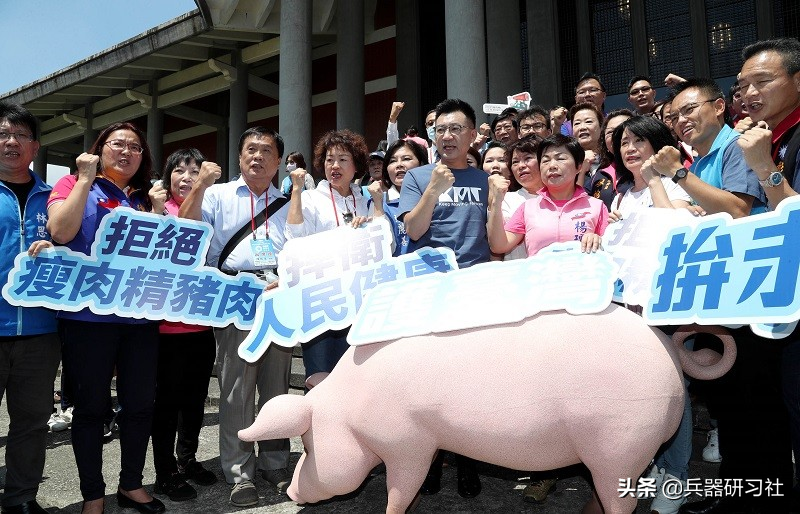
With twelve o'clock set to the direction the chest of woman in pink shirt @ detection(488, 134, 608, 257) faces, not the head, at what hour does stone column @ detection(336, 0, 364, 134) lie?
The stone column is roughly at 5 o'clock from the woman in pink shirt.

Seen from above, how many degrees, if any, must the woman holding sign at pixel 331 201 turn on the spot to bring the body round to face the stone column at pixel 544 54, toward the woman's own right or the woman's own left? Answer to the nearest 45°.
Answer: approximately 135° to the woman's own left

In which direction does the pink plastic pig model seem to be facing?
to the viewer's left

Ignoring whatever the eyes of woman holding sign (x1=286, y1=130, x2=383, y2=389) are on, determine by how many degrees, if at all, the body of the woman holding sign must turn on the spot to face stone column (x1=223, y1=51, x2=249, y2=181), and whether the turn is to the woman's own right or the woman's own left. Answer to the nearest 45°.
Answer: approximately 180°

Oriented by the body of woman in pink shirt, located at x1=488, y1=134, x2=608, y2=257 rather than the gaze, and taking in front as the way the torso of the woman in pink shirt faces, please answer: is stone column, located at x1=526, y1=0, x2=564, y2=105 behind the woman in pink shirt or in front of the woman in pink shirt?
behind

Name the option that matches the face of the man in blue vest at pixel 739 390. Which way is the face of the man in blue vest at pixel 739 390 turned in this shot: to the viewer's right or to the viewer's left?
to the viewer's left

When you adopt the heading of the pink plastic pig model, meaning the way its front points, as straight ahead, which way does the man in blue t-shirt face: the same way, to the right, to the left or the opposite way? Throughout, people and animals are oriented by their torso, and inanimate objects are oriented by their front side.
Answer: to the left

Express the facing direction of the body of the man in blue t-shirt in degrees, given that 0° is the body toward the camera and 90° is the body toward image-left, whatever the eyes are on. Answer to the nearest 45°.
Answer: approximately 0°

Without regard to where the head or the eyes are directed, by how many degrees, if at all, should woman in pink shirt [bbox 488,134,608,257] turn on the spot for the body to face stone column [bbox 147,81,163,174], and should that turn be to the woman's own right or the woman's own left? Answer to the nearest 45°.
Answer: approximately 135° to the woman's own right

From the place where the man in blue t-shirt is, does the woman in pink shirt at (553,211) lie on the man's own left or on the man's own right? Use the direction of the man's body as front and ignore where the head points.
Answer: on the man's own left

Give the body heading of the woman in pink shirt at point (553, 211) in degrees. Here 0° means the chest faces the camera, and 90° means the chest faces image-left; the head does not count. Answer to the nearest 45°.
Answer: approximately 0°
